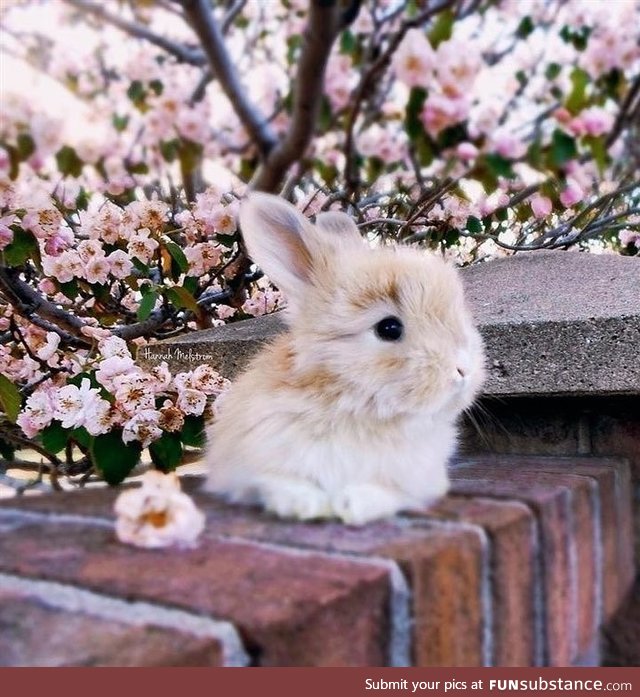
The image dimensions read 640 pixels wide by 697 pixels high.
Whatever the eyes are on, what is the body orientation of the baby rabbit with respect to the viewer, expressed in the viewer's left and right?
facing the viewer and to the right of the viewer
